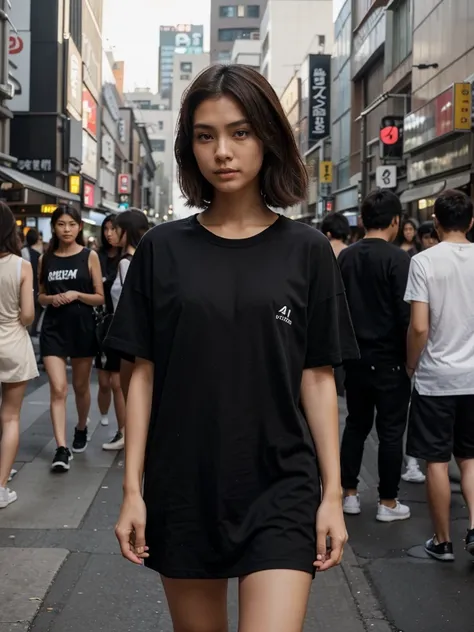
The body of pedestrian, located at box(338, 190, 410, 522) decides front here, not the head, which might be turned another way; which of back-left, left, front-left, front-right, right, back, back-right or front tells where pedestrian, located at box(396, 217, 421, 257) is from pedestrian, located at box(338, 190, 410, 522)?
front-left

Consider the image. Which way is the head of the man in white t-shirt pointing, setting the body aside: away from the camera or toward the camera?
away from the camera

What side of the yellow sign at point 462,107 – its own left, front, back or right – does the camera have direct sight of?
front

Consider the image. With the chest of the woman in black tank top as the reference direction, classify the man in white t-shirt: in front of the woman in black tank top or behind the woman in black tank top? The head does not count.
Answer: in front

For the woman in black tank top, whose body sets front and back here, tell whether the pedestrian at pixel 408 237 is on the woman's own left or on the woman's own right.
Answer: on the woman's own left

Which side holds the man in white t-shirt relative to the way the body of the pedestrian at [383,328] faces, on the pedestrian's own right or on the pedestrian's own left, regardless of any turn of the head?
on the pedestrian's own right

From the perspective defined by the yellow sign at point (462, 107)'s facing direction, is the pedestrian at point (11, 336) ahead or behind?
ahead

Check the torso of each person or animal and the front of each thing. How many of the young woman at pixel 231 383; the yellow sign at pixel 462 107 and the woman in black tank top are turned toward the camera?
3

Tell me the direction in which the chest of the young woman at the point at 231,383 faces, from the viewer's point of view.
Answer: toward the camera

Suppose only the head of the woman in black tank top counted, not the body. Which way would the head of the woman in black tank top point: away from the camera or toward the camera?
toward the camera

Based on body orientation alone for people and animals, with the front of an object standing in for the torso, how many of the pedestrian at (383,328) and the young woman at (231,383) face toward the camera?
1

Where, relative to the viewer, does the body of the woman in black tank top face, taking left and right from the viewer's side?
facing the viewer
